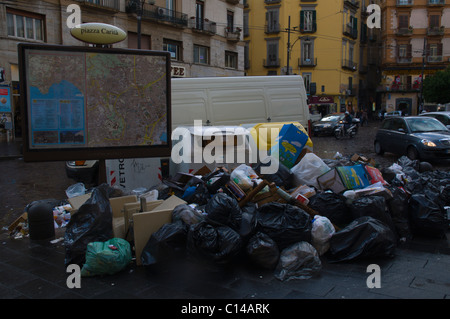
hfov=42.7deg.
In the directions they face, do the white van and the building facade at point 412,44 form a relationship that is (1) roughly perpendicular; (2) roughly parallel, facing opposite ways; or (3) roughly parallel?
roughly perpendicular

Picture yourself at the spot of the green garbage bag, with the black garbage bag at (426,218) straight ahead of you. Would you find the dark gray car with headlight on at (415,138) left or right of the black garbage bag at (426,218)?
left

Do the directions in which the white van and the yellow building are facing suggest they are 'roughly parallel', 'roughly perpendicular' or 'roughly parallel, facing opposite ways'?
roughly perpendicular

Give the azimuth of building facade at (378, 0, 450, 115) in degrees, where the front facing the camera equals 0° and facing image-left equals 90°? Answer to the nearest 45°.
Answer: approximately 0°

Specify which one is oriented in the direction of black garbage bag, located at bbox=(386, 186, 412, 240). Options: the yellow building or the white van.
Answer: the yellow building

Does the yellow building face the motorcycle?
yes

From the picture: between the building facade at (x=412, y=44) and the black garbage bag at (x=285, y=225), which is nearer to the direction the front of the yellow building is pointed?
the black garbage bag

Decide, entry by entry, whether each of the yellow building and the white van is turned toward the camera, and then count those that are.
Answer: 1
